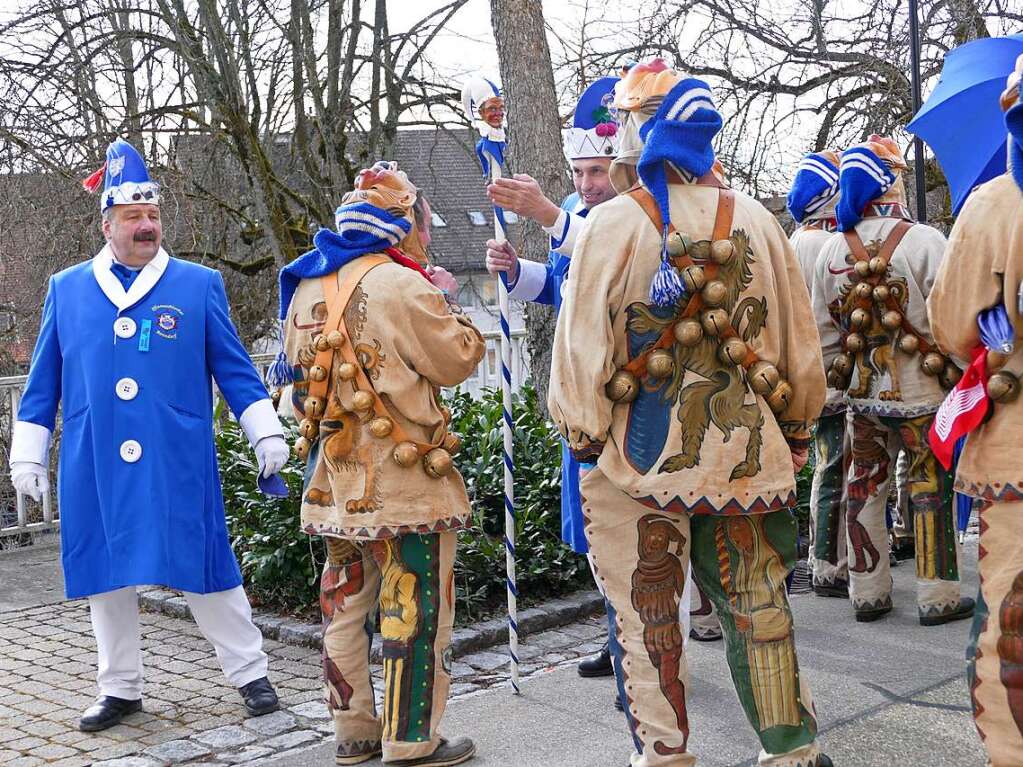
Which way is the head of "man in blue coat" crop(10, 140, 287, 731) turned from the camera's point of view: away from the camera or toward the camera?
toward the camera

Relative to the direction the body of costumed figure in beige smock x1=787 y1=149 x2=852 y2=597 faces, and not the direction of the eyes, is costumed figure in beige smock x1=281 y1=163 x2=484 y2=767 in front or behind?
behind

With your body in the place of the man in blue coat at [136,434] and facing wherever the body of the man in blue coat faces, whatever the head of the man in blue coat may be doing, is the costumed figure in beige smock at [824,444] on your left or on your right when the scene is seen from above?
on your left

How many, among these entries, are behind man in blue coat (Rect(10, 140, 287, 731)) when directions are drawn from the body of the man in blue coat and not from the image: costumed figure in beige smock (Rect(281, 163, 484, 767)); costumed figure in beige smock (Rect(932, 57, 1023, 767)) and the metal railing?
1

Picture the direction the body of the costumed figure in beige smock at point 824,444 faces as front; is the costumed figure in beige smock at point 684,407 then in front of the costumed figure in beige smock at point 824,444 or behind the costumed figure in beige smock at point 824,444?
behind

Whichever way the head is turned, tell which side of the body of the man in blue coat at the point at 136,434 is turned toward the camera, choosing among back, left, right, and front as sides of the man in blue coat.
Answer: front

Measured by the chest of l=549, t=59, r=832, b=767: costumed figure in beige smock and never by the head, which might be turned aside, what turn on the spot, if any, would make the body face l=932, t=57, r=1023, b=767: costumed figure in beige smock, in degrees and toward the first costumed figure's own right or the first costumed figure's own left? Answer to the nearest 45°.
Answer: approximately 90° to the first costumed figure's own right

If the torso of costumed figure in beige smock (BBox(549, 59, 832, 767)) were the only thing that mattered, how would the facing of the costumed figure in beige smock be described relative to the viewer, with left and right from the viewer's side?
facing away from the viewer

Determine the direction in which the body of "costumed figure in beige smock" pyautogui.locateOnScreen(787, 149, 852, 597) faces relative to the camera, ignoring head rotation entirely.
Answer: away from the camera

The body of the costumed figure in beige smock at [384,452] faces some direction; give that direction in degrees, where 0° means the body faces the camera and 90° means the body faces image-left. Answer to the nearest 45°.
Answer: approximately 225°

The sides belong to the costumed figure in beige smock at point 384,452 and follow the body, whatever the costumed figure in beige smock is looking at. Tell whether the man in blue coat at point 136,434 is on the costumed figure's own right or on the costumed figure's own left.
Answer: on the costumed figure's own left

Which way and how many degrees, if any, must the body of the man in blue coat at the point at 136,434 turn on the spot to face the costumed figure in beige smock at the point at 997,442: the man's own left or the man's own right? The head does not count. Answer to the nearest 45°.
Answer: approximately 45° to the man's own left

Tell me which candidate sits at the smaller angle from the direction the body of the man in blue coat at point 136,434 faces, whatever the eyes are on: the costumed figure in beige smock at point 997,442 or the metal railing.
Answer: the costumed figure in beige smock

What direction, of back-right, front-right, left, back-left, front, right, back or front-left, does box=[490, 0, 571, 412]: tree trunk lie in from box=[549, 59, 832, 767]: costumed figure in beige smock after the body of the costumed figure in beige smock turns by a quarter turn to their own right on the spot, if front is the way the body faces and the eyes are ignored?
left

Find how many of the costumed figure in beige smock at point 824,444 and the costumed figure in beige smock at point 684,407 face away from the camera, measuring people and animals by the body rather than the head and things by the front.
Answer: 2
